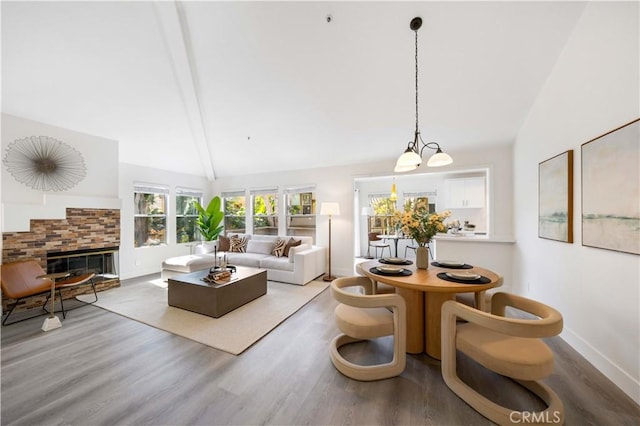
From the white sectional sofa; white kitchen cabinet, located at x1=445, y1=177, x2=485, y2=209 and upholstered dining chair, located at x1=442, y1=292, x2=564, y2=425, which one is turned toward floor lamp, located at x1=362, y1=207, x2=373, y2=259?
the upholstered dining chair

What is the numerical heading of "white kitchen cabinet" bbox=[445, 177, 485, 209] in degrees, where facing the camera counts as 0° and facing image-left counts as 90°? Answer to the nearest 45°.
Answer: approximately 0°

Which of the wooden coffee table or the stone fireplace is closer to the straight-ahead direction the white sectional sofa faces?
the wooden coffee table

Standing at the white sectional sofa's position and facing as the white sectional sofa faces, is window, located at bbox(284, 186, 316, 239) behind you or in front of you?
behind

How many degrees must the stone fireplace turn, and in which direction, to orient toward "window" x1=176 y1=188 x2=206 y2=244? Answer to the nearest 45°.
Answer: approximately 90° to its left

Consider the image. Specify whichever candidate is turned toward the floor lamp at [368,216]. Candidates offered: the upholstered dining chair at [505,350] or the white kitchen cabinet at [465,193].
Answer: the upholstered dining chair

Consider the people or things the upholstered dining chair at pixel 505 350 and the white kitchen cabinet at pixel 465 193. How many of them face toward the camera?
1

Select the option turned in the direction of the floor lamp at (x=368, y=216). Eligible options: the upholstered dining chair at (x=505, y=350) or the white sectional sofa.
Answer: the upholstered dining chair

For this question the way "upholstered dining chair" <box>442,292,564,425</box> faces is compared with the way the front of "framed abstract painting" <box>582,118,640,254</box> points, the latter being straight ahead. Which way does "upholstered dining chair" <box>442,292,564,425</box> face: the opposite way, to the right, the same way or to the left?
to the right

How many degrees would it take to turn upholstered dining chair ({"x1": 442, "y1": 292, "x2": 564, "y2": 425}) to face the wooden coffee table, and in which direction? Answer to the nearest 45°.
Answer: approximately 45° to its left

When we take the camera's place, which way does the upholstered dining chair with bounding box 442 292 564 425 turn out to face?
facing away from the viewer and to the left of the viewer
